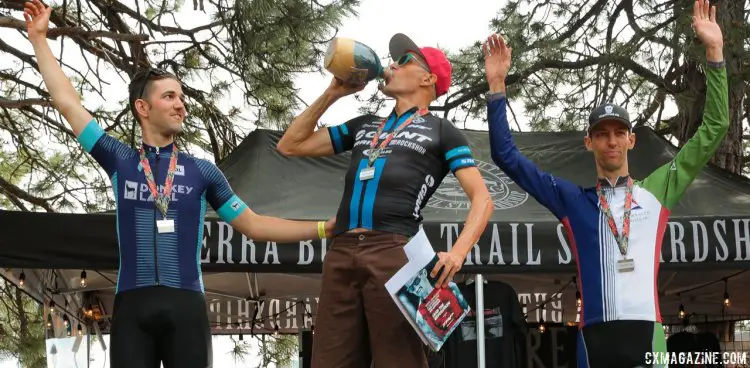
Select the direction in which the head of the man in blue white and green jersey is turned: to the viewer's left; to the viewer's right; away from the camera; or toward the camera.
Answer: toward the camera

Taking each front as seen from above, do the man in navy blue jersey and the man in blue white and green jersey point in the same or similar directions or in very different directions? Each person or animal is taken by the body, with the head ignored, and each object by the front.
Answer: same or similar directions

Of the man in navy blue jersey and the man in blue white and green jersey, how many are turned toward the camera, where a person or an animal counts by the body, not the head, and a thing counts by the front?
2

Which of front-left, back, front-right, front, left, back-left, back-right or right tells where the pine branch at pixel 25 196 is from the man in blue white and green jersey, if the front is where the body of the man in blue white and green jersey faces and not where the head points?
back-right

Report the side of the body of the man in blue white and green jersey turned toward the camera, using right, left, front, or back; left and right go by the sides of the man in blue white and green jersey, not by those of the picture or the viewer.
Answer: front

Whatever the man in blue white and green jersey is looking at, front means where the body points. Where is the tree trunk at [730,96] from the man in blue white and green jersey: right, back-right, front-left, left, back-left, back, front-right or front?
back

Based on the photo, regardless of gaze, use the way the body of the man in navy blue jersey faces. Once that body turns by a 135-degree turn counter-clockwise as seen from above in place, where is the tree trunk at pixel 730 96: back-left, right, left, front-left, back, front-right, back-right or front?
front

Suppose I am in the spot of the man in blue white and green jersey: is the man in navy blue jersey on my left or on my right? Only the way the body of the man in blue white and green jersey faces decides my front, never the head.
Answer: on my right

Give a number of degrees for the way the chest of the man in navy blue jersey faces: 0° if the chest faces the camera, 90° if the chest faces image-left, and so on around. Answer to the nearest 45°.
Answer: approximately 0°

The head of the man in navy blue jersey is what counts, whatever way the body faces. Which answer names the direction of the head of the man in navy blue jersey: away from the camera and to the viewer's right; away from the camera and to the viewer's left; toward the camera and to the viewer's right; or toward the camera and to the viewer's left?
toward the camera and to the viewer's right

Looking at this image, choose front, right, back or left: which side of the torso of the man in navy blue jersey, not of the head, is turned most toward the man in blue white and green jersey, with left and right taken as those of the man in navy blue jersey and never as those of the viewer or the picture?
left
